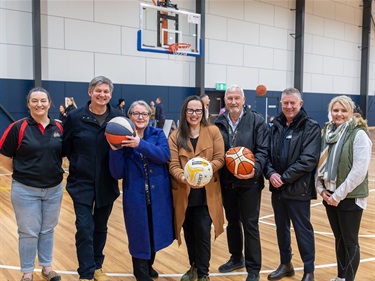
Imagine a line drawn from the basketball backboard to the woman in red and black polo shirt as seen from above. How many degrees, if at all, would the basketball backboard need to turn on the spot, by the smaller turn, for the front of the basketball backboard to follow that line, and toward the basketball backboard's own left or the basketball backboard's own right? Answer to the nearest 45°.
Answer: approximately 45° to the basketball backboard's own right

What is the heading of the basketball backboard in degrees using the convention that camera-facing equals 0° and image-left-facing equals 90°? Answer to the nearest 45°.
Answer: approximately 315°

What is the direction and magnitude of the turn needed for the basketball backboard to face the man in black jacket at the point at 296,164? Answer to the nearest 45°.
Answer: approximately 45° to its right

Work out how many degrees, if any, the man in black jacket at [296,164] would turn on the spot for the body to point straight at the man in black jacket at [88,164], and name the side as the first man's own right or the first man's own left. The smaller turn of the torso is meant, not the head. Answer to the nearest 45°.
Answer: approximately 45° to the first man's own right

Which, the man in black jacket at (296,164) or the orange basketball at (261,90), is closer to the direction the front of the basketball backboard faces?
the man in black jacket

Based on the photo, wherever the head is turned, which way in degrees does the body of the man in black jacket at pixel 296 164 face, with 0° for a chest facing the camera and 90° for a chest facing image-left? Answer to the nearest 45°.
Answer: approximately 45°

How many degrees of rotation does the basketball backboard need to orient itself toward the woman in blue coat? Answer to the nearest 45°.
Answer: approximately 45° to its right
